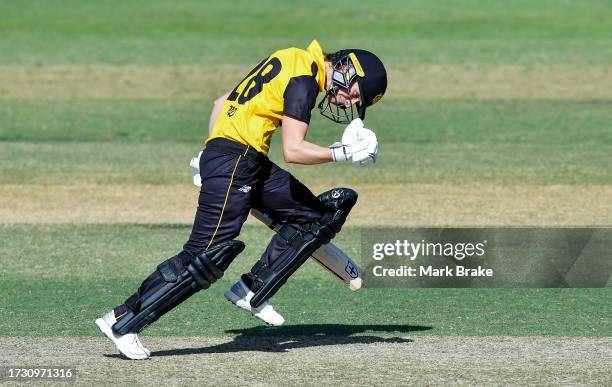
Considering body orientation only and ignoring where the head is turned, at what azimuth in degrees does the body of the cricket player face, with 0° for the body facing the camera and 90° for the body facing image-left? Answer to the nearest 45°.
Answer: approximately 270°
